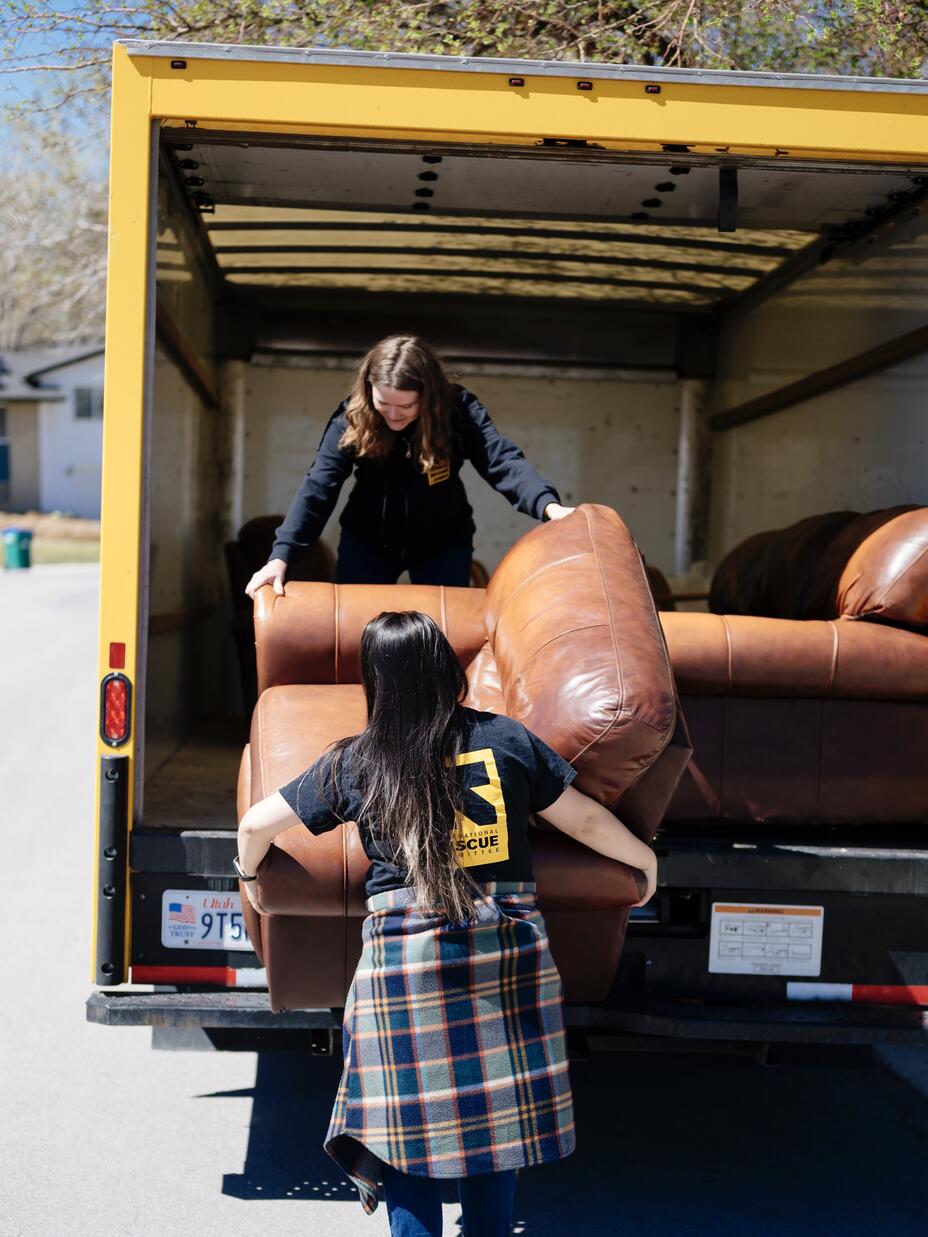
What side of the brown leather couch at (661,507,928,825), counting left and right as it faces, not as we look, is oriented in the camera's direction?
left

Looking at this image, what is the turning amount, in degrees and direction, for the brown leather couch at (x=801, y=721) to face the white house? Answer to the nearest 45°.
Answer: approximately 45° to its right

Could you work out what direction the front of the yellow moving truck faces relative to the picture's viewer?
facing away from the viewer

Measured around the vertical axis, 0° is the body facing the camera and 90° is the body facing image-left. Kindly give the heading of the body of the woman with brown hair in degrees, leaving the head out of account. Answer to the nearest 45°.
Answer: approximately 0°

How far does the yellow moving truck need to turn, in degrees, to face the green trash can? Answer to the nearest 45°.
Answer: approximately 45° to its left

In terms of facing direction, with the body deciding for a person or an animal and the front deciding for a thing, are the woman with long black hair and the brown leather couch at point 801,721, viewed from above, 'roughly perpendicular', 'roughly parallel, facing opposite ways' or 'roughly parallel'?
roughly perpendicular

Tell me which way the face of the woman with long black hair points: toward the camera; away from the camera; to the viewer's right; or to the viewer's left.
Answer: away from the camera

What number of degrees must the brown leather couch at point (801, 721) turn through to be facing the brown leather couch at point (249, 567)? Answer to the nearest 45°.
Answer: approximately 45° to its right

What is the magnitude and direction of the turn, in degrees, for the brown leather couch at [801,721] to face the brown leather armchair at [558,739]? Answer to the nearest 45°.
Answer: approximately 45° to its left

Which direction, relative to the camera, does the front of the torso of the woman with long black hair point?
away from the camera

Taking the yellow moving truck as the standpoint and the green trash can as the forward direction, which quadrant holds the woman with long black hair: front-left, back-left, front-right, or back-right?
back-left
